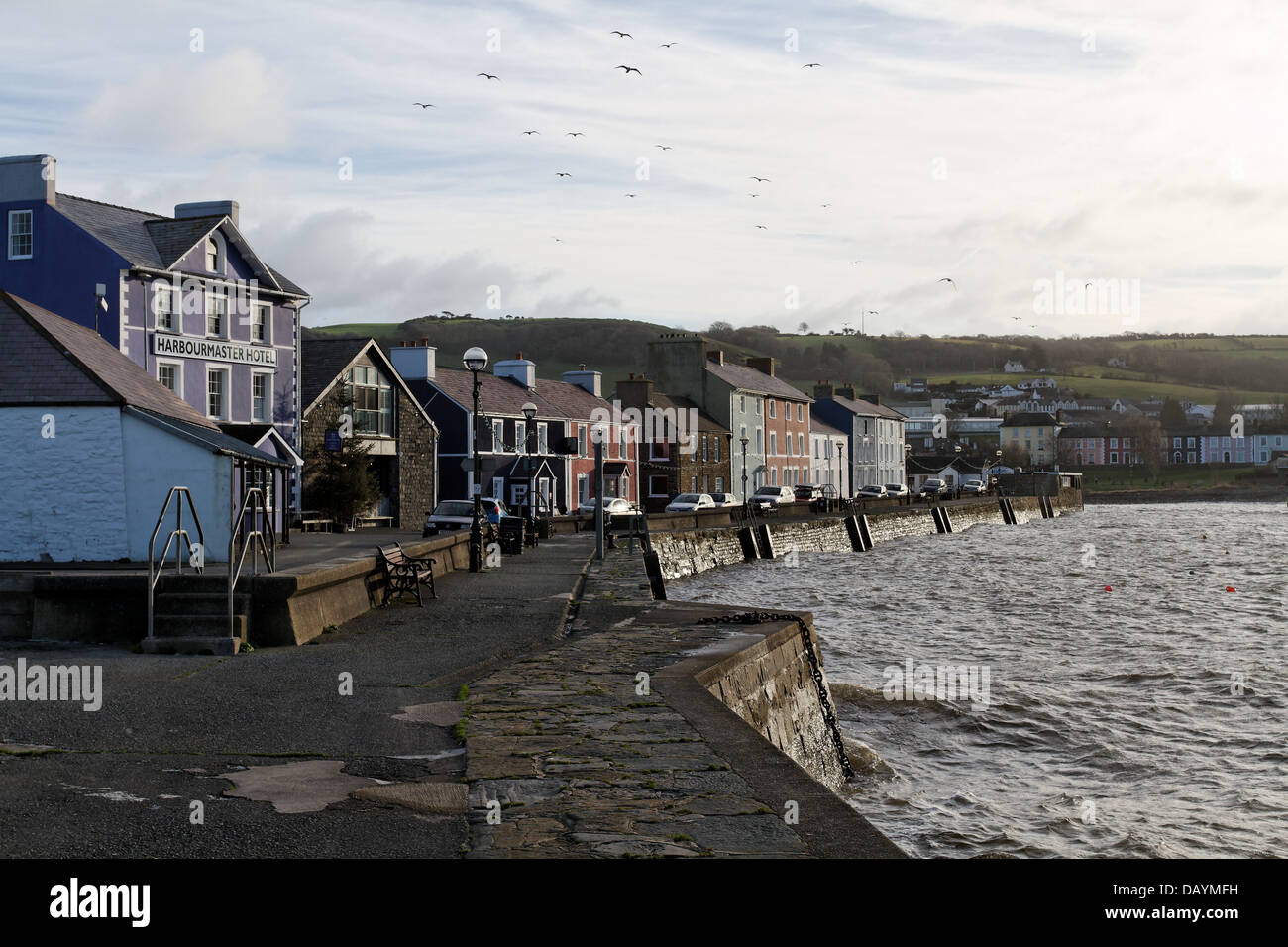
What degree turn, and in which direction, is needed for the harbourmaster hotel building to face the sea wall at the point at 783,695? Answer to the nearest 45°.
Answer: approximately 45° to its right

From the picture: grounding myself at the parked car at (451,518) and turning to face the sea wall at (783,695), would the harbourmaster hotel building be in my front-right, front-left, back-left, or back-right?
back-right

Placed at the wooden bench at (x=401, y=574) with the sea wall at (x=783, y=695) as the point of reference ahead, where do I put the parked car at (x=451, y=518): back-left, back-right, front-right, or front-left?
back-left

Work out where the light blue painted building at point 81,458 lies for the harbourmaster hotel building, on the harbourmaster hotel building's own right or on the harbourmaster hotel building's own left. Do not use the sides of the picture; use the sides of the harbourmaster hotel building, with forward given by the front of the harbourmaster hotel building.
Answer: on the harbourmaster hotel building's own right
